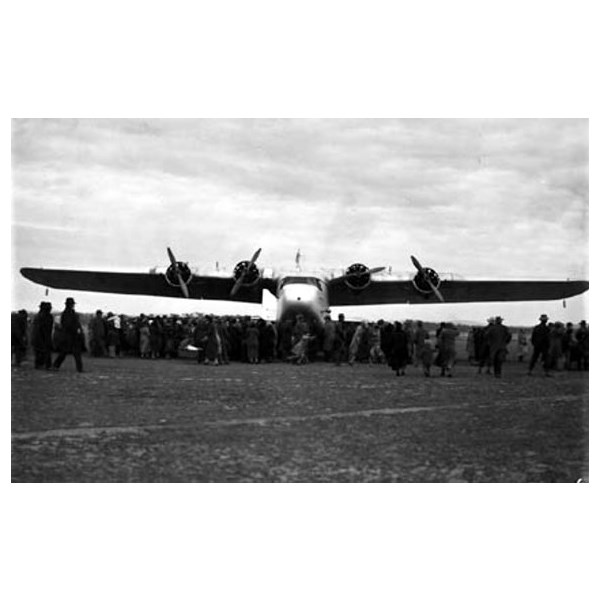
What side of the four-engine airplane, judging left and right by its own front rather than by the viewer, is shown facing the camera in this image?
front

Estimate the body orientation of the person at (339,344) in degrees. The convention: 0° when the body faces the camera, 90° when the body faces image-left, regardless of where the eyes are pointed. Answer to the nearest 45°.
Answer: approximately 180°

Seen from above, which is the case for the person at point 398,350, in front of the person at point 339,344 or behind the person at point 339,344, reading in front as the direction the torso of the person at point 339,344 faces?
behind

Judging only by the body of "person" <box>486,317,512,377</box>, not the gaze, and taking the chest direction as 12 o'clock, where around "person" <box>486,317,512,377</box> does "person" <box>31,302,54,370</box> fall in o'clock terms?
"person" <box>31,302,54,370</box> is roughly at 8 o'clock from "person" <box>486,317,512,377</box>.

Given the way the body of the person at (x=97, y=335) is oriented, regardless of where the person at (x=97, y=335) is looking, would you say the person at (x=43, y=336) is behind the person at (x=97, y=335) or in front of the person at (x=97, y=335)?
behind

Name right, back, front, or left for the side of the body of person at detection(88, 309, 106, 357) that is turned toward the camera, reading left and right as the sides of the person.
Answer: back

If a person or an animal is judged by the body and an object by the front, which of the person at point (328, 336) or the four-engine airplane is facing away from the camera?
the person

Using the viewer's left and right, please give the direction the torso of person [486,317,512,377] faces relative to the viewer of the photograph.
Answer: facing away from the viewer

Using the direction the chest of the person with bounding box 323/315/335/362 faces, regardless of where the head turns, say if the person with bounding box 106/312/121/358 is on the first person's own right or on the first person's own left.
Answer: on the first person's own left

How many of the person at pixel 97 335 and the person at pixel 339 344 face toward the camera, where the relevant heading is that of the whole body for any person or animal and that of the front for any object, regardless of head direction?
0

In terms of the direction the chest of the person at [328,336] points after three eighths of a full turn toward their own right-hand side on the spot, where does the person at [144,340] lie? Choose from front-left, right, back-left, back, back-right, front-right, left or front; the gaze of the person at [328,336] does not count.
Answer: back-right

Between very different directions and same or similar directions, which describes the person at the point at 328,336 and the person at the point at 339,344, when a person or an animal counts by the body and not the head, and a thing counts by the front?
same or similar directions

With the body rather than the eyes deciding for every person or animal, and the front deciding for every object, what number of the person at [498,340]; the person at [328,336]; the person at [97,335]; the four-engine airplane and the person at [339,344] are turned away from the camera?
4
